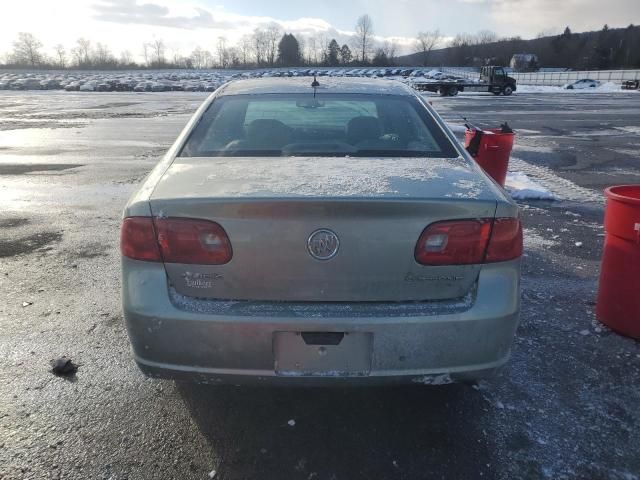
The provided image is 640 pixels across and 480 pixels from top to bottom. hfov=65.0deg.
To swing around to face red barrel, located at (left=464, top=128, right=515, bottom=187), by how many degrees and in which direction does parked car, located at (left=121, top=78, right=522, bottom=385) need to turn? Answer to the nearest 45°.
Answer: approximately 45° to its right

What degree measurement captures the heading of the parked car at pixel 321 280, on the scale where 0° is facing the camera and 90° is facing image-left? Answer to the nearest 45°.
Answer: approximately 180°

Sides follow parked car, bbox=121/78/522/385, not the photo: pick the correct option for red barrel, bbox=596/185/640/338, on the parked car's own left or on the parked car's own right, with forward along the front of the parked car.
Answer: on the parked car's own right
